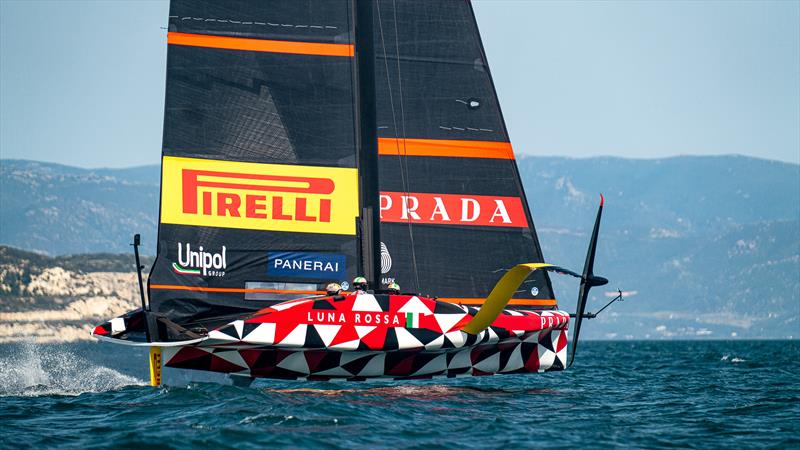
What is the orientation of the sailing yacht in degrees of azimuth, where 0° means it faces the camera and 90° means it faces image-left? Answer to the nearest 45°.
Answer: approximately 270°

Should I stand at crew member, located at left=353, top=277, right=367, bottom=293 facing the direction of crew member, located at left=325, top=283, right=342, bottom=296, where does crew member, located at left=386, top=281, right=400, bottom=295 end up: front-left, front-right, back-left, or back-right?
back-left
